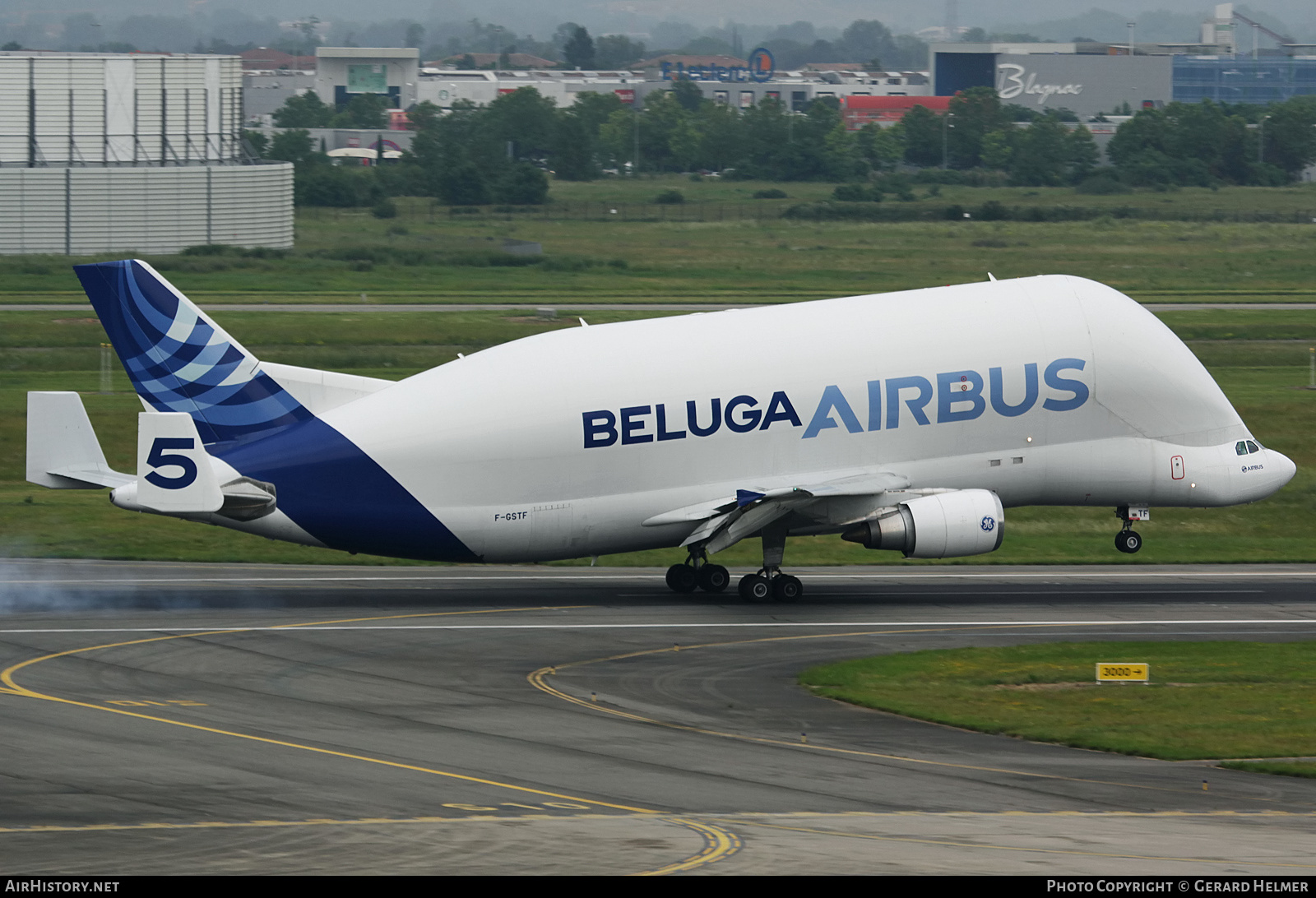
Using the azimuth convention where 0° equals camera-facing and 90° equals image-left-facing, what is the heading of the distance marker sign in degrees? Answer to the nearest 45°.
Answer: approximately 0°

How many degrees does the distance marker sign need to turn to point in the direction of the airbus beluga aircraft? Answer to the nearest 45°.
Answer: approximately 135° to its right
